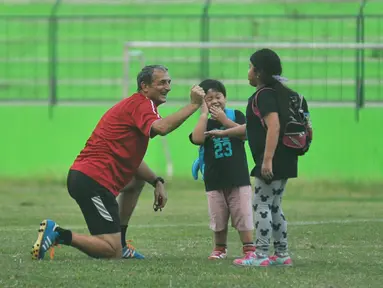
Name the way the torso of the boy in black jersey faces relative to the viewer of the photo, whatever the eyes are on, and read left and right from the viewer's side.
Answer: facing the viewer

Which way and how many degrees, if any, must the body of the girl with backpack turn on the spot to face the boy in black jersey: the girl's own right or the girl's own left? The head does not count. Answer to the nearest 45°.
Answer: approximately 45° to the girl's own right

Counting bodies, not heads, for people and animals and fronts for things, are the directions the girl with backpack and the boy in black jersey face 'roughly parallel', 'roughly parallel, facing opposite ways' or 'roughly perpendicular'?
roughly perpendicular

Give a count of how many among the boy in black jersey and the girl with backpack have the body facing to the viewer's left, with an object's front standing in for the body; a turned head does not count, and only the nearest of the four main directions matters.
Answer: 1

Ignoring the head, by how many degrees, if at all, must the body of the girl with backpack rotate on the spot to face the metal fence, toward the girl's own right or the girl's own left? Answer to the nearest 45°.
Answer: approximately 90° to the girl's own right

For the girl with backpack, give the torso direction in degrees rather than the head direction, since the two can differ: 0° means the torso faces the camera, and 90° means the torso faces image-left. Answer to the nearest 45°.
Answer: approximately 90°

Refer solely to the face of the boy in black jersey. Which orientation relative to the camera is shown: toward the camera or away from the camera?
toward the camera

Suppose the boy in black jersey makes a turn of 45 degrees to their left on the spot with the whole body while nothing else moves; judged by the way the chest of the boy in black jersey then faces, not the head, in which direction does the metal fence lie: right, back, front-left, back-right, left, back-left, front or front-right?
back-left
